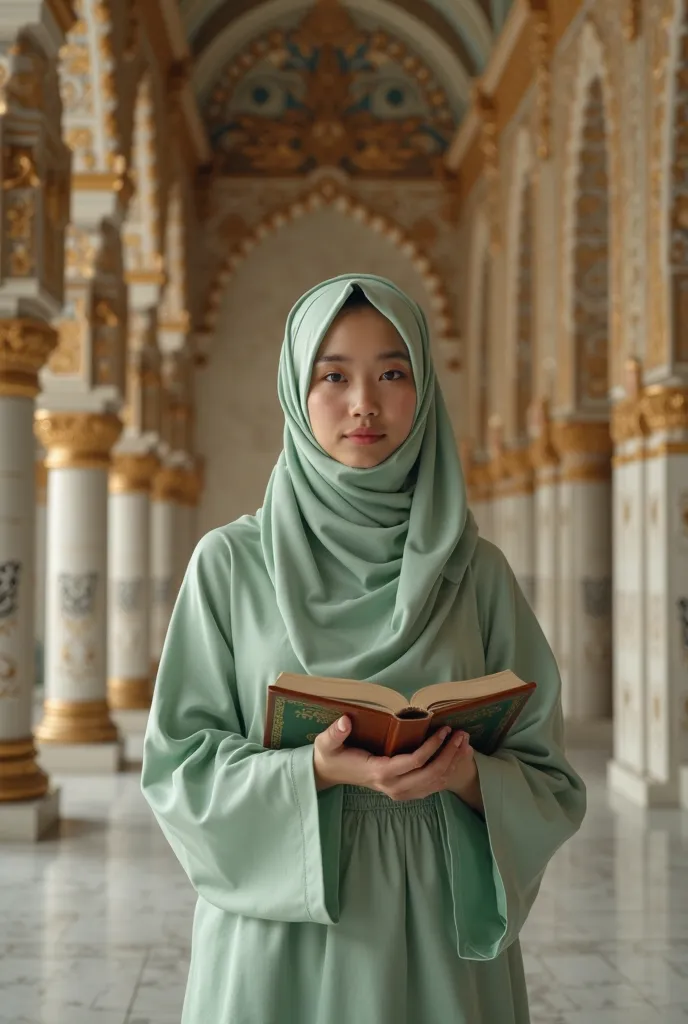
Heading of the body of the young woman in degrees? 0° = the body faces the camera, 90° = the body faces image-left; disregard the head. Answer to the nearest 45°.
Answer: approximately 0°

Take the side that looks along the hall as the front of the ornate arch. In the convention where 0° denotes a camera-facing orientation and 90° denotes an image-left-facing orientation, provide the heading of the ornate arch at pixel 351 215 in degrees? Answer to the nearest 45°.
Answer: approximately 0°

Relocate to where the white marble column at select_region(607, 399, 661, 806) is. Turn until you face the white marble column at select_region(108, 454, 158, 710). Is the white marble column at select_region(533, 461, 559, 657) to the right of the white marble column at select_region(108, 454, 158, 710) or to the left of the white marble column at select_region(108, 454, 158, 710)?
right

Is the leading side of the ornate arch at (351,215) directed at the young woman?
yes

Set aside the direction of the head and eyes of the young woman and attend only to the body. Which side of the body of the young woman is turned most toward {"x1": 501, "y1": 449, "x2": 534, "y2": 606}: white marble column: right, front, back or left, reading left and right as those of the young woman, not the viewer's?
back

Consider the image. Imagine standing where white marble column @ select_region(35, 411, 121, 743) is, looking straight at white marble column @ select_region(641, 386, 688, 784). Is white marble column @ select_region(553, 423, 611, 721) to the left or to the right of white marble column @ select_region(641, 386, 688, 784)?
left

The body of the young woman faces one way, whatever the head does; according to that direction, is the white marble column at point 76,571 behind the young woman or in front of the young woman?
behind

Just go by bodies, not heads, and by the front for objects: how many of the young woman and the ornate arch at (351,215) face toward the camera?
2
